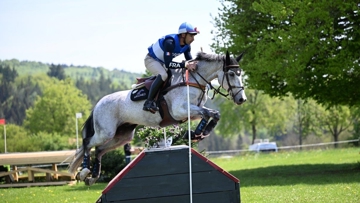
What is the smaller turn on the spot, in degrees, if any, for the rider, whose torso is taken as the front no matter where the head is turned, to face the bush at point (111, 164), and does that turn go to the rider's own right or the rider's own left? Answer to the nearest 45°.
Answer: approximately 90° to the rider's own left

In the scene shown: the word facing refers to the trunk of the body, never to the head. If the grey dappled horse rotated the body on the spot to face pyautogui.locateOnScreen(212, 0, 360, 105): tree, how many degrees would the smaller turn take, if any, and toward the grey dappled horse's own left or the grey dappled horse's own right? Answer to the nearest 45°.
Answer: approximately 45° to the grey dappled horse's own left

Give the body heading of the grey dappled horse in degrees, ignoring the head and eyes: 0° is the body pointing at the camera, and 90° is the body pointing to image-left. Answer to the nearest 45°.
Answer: approximately 270°

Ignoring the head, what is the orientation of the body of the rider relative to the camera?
to the viewer's right

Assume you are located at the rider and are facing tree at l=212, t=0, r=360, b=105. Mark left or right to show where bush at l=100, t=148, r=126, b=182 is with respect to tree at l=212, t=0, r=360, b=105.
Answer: left

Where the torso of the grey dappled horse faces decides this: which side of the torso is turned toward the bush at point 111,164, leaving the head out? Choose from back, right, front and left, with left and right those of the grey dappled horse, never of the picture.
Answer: left

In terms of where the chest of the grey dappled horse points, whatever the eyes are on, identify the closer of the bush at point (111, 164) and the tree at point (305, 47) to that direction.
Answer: the tree

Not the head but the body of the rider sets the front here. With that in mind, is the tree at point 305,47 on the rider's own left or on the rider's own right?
on the rider's own left
